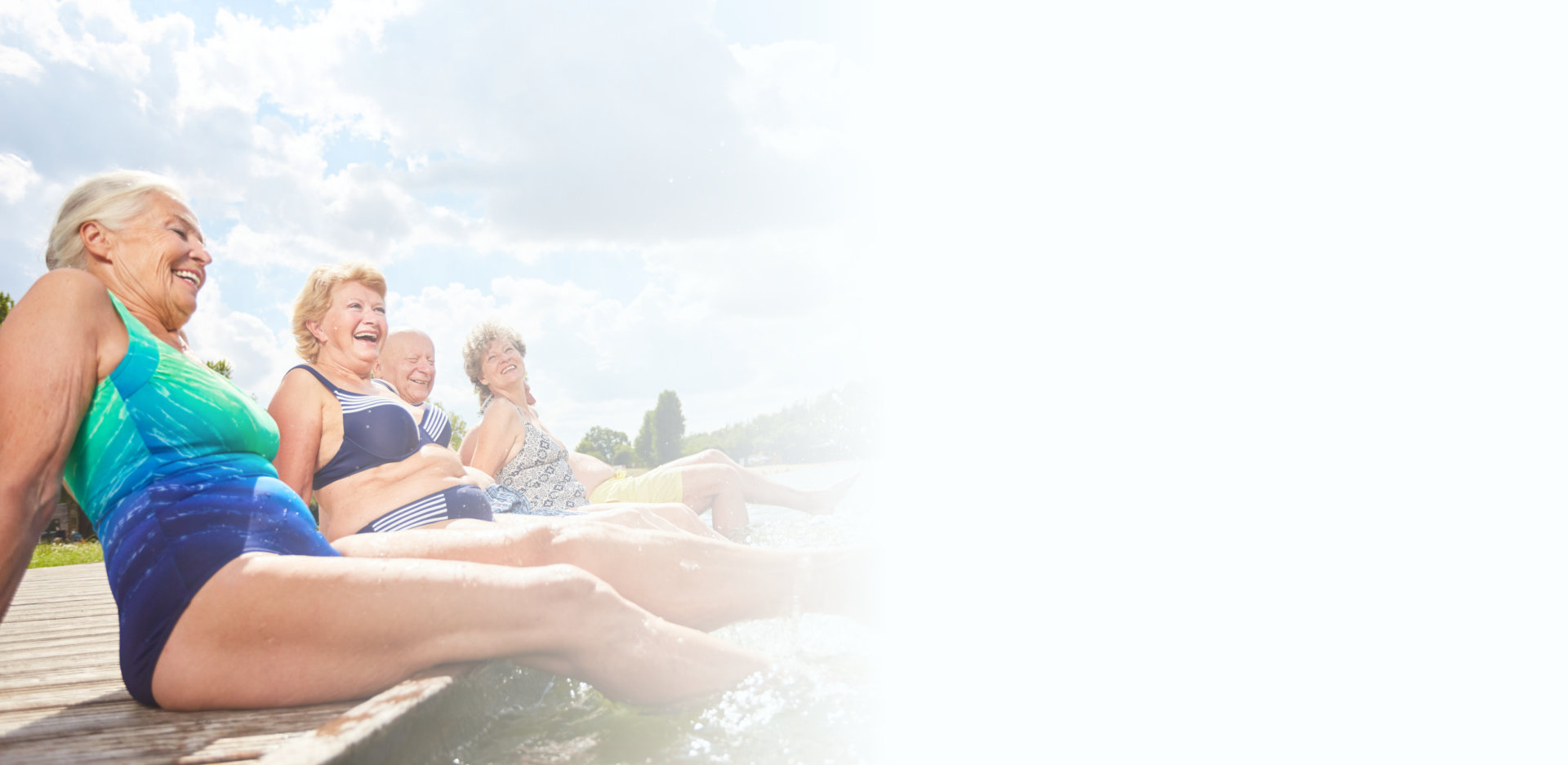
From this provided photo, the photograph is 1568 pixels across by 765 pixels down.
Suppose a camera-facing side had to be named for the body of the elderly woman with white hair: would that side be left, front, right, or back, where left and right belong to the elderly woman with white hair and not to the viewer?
right

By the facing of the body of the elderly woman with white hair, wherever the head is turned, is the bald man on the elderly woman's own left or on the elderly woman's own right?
on the elderly woman's own left

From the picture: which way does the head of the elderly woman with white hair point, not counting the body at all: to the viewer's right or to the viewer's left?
to the viewer's right
